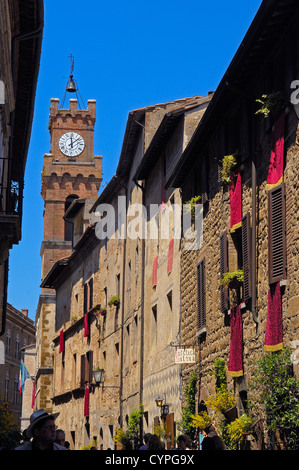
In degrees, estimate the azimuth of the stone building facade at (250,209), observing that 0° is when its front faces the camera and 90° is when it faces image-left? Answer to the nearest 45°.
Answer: approximately 45°

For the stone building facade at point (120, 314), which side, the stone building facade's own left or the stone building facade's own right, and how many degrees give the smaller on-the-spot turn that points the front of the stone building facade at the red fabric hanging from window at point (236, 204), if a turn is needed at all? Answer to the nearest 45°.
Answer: approximately 45° to the stone building facade's own left
